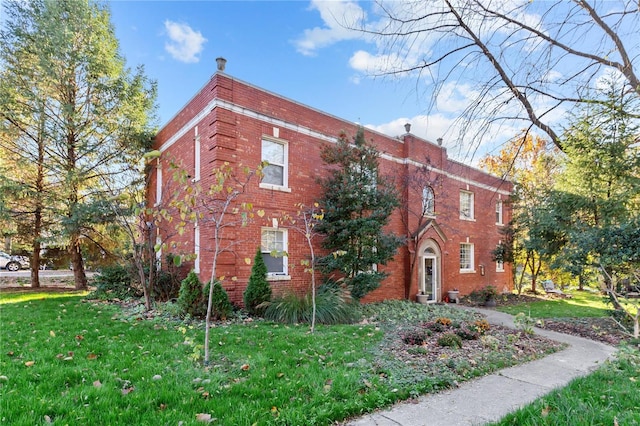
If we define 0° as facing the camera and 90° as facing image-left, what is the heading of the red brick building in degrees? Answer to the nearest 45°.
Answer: approximately 315°

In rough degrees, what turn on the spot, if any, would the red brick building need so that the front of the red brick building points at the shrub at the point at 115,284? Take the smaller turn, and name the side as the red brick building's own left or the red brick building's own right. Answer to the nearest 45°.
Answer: approximately 135° to the red brick building's own right

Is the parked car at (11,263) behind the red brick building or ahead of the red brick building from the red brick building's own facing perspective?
behind
